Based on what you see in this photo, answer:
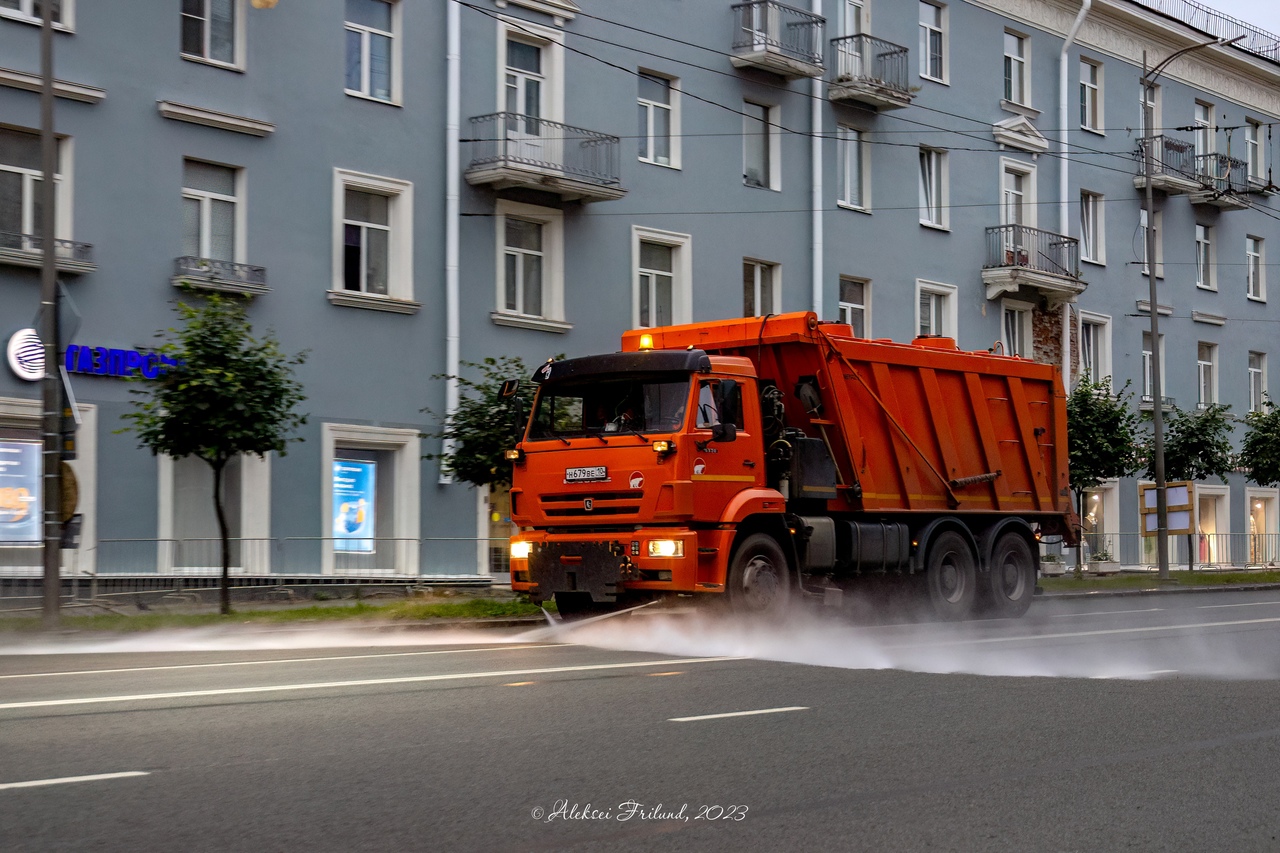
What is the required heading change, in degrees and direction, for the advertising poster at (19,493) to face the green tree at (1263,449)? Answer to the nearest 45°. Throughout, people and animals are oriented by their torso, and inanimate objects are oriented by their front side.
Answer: approximately 90° to its left

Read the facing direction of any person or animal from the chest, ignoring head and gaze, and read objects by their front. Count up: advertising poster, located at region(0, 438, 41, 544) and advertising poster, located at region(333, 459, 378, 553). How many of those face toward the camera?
2

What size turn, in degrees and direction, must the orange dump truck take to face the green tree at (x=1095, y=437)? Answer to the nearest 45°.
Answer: approximately 135° to its right

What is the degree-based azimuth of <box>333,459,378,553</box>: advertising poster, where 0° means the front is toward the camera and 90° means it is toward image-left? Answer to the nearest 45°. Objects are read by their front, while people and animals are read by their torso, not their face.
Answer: approximately 0°

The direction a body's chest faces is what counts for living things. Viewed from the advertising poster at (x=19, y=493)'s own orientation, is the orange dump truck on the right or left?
on its left

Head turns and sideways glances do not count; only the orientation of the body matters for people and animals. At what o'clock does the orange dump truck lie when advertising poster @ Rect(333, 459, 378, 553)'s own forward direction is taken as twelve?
The orange dump truck is roughly at 11 o'clock from the advertising poster.

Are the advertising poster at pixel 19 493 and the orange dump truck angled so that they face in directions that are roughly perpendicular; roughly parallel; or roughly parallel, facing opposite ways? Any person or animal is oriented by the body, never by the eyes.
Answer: roughly perpendicular

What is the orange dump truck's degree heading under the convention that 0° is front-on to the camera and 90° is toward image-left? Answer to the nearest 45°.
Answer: approximately 45°

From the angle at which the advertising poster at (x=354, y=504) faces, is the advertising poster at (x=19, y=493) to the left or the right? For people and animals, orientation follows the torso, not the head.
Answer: on its right
